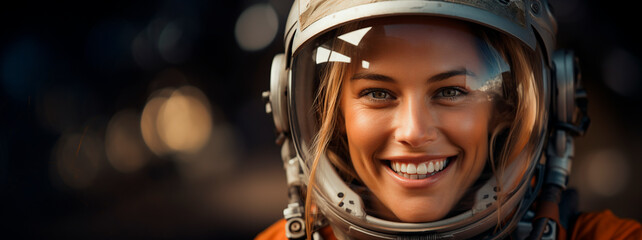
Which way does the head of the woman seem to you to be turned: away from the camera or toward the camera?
toward the camera

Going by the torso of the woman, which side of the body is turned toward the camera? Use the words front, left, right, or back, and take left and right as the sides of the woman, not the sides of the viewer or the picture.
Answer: front
